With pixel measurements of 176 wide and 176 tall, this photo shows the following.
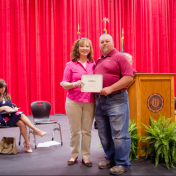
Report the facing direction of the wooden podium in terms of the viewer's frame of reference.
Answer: facing the viewer

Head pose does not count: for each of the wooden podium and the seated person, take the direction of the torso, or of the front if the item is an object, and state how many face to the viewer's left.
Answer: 0

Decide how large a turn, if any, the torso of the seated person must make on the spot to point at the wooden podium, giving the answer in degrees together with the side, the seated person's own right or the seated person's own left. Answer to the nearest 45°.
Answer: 0° — they already face it

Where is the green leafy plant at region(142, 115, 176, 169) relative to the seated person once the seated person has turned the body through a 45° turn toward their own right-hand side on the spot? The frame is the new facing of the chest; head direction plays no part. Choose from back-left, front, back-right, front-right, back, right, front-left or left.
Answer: front-left

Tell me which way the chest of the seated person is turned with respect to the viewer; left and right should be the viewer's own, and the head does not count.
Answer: facing the viewer and to the right of the viewer

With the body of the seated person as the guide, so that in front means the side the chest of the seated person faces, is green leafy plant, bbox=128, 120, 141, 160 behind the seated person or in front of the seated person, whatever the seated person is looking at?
in front

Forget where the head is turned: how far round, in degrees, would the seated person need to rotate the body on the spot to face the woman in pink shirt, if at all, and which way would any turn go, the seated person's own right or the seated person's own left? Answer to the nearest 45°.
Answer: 0° — they already face them
